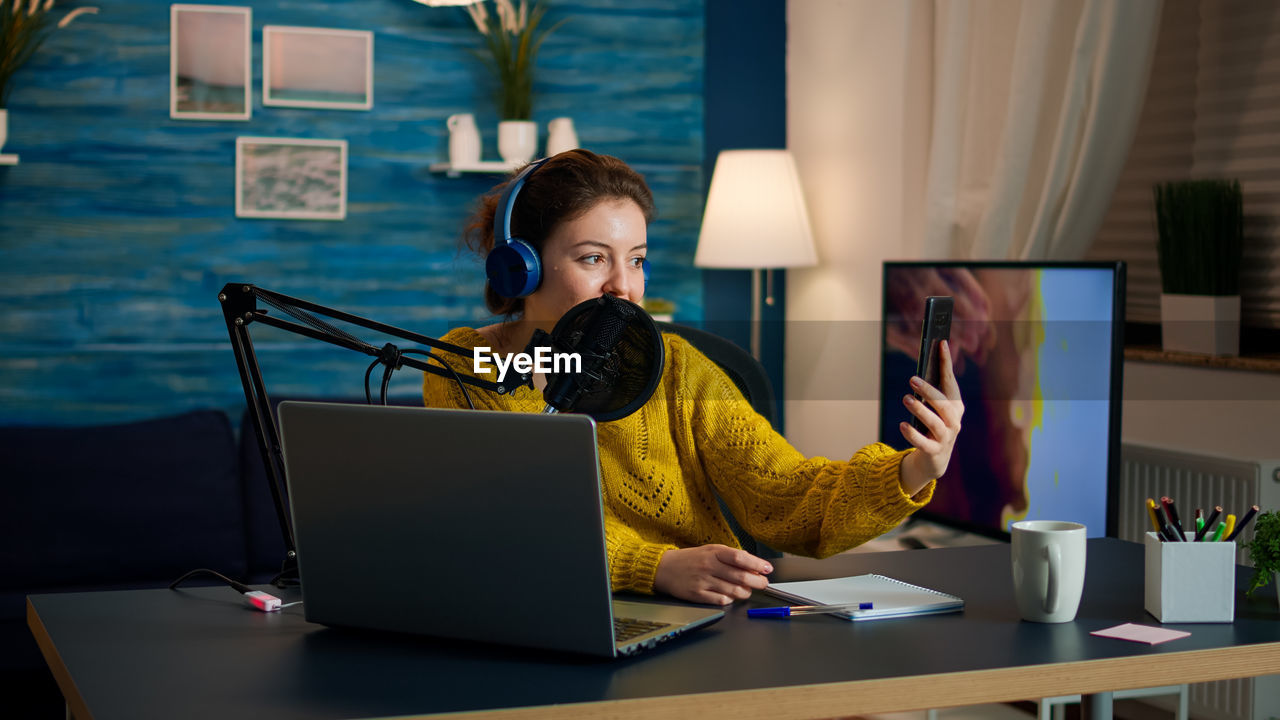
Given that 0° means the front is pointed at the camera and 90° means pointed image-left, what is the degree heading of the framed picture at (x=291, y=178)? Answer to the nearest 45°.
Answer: approximately 0°

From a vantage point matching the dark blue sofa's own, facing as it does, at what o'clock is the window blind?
The window blind is roughly at 10 o'clock from the dark blue sofa.

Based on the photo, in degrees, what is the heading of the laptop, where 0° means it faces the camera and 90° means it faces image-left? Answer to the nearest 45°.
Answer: approximately 225°

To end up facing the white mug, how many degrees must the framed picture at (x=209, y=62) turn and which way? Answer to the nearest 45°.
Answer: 0° — it already faces it

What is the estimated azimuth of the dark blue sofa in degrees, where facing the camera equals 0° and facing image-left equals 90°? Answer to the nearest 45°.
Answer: approximately 0°

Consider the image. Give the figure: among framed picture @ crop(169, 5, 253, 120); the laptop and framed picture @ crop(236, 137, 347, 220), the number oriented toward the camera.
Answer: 2

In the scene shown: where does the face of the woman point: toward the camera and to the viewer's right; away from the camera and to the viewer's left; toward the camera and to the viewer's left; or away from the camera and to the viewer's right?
toward the camera and to the viewer's right

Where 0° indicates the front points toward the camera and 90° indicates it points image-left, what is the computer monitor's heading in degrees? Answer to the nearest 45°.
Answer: approximately 45°

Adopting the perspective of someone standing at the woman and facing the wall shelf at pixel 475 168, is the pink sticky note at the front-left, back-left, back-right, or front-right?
back-right
